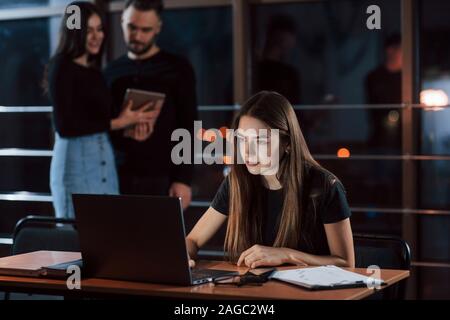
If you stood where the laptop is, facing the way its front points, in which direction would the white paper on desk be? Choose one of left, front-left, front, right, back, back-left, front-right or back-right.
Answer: front-right

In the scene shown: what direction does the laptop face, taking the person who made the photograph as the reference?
facing away from the viewer and to the right of the viewer

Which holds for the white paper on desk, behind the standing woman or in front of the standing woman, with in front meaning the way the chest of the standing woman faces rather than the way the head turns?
in front

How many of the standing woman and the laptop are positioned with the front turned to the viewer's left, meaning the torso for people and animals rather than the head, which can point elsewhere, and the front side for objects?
0

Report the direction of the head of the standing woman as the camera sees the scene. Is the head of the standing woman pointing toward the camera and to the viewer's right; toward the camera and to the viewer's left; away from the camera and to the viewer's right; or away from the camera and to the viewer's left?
toward the camera and to the viewer's right

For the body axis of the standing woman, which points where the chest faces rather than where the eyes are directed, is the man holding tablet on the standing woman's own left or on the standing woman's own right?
on the standing woman's own left

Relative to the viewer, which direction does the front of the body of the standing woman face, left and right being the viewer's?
facing the viewer and to the right of the viewer
